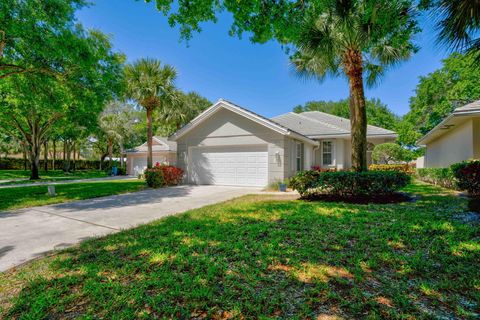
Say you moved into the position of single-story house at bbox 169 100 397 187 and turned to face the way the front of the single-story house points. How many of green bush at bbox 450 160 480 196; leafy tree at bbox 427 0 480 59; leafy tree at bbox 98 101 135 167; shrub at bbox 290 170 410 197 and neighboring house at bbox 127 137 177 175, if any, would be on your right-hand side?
2

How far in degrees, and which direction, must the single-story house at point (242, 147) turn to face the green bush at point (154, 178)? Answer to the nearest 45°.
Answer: approximately 45° to its right

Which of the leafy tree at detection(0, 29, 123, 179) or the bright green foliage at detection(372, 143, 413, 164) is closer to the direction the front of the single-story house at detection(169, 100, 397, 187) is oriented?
the leafy tree

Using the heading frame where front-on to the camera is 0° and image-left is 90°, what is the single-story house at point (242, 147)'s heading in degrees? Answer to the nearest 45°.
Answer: approximately 45°

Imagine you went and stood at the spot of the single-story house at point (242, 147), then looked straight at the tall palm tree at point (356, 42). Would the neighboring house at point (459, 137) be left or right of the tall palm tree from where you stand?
left

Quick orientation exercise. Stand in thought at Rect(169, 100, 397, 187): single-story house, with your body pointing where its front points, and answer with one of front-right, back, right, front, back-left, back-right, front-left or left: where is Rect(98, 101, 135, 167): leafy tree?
right

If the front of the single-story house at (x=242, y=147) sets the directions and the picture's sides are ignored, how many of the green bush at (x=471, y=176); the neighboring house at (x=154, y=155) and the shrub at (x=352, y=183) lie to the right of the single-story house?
1

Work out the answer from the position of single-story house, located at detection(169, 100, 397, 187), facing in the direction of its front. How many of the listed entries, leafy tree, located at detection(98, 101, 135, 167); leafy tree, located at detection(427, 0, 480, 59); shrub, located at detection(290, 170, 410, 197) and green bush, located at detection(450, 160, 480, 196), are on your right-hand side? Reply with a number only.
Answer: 1

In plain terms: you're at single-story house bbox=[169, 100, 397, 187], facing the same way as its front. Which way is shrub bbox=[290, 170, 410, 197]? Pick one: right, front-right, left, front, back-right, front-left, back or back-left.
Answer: left

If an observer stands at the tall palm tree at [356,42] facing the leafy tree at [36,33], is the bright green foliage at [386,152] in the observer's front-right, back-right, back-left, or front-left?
back-right

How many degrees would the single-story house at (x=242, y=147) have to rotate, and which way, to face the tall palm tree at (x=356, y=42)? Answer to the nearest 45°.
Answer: approximately 90° to its left
